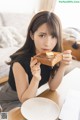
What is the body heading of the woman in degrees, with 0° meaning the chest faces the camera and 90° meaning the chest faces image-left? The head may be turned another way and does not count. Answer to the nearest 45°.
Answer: approximately 315°
